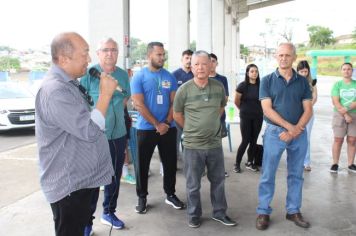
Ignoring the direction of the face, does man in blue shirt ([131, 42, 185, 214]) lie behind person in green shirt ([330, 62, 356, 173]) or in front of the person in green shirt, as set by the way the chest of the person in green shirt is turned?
in front

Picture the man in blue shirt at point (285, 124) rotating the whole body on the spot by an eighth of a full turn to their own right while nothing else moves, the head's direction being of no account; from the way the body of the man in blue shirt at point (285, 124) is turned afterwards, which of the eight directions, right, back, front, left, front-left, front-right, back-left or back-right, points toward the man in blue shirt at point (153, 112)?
front-right

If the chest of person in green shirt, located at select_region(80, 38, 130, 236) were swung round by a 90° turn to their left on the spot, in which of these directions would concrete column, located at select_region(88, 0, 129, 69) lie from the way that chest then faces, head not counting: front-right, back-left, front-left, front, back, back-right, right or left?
left

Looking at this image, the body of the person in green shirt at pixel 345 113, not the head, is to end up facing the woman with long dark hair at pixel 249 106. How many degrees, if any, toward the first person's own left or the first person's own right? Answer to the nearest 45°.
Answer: approximately 90° to the first person's own right

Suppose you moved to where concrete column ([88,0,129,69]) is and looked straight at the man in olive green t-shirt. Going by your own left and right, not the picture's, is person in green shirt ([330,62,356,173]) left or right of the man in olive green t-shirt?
left

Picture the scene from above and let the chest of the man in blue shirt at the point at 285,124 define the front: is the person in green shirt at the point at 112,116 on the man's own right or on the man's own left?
on the man's own right

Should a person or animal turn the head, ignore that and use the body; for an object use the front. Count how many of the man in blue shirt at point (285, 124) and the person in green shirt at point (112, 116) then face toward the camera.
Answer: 2

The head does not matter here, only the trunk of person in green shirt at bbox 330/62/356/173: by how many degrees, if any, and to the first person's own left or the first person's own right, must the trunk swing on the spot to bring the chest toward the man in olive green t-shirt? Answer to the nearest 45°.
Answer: approximately 45° to the first person's own right

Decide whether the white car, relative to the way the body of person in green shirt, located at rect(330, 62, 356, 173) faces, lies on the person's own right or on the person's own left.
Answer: on the person's own right

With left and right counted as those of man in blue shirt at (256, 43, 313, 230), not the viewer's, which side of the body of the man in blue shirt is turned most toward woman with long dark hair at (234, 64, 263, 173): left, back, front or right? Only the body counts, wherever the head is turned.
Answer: back

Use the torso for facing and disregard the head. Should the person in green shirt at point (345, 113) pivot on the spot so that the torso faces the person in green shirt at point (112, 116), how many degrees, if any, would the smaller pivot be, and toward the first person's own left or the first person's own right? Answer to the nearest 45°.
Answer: approximately 45° to the first person's own right

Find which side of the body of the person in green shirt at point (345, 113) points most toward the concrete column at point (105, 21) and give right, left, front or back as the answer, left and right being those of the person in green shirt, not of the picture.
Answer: right
